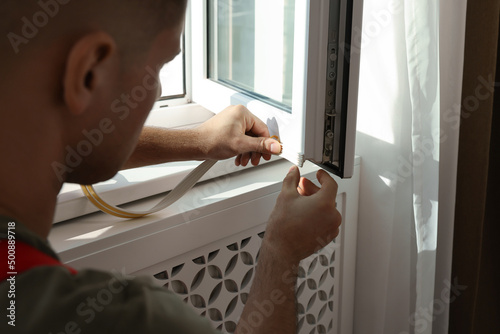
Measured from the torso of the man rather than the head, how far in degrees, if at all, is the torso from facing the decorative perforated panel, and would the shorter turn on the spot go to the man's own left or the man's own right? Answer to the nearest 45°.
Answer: approximately 45° to the man's own left

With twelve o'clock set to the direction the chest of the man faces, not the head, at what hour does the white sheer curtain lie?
The white sheer curtain is roughly at 12 o'clock from the man.

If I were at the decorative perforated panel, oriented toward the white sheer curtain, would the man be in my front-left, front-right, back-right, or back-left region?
back-right

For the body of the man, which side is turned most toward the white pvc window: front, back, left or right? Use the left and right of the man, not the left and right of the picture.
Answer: front

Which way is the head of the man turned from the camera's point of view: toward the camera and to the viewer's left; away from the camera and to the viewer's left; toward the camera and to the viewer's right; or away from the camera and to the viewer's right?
away from the camera and to the viewer's right

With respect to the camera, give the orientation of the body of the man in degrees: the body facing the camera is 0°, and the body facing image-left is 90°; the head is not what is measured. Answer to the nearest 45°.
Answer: approximately 225°
